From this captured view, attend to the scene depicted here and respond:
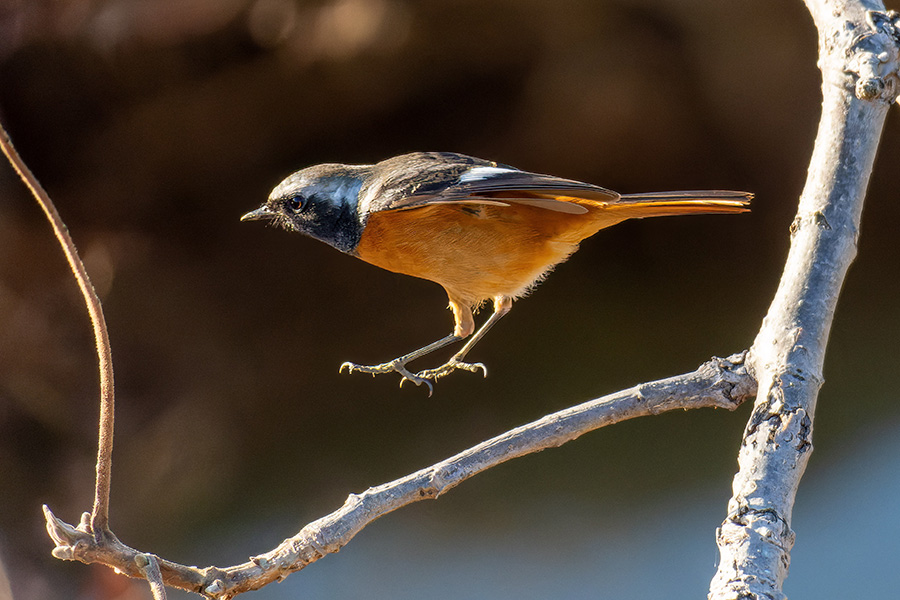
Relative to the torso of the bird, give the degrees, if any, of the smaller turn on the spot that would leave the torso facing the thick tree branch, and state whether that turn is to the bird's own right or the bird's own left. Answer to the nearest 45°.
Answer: approximately 135° to the bird's own left

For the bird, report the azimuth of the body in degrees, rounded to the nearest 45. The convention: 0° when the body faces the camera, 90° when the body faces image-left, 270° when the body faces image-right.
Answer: approximately 90°
